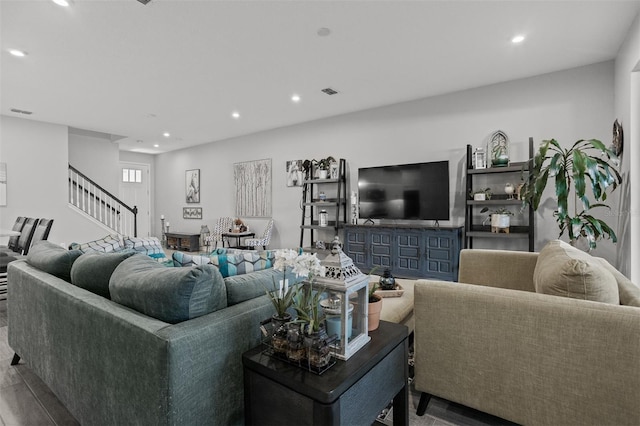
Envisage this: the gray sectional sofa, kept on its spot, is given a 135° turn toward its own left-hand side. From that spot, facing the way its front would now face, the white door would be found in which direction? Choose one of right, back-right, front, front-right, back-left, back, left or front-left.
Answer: right

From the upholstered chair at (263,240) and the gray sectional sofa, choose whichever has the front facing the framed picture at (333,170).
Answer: the gray sectional sofa

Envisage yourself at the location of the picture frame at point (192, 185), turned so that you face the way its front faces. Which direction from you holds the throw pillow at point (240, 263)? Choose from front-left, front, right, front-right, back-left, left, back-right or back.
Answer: front-left

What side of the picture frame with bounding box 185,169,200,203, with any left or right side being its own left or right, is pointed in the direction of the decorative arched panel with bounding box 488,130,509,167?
left

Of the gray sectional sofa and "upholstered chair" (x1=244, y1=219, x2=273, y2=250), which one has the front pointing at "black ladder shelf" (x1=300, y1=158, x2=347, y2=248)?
the gray sectional sofa

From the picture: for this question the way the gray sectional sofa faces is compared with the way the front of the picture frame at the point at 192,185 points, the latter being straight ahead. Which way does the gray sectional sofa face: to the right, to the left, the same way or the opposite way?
the opposite way

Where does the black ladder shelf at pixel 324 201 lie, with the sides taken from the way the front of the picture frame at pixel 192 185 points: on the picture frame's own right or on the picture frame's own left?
on the picture frame's own left

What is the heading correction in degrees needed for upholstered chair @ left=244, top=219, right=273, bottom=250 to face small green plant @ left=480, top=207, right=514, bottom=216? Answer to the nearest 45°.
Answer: approximately 135° to its left

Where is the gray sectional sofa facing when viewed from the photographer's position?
facing away from the viewer and to the right of the viewer

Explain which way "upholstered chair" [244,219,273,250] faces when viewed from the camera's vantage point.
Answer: facing to the left of the viewer

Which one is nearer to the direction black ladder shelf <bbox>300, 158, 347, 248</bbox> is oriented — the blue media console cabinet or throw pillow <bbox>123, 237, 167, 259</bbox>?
the throw pillow
